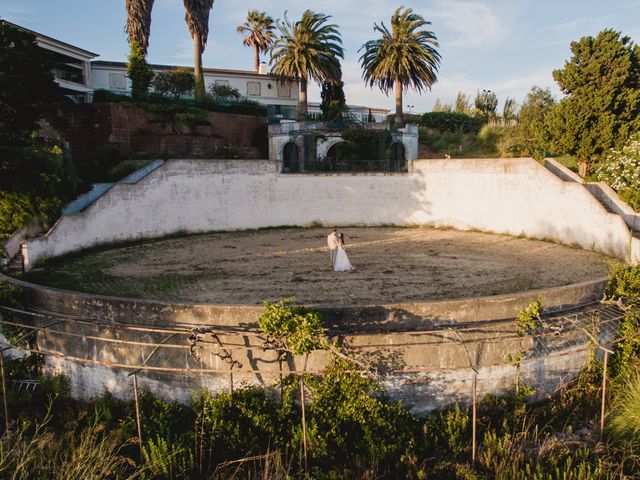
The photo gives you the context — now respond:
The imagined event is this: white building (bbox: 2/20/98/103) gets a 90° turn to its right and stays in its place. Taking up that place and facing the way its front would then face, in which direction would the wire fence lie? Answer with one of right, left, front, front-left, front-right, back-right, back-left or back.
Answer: front-left

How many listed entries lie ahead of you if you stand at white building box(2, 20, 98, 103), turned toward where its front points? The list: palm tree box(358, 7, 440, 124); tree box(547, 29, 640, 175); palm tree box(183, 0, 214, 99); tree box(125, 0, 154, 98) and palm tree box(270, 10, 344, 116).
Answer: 5

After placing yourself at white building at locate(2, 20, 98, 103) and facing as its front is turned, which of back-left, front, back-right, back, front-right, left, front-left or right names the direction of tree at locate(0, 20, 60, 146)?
front-right

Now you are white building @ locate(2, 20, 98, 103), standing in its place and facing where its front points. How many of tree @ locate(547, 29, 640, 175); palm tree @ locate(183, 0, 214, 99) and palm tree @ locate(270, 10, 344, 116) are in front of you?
3

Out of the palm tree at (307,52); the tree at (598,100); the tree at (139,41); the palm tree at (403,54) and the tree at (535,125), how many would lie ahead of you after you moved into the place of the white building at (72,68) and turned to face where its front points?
5

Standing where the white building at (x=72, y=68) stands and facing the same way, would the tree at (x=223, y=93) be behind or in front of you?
in front

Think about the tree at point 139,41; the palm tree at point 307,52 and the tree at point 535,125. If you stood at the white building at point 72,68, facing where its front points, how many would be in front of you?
3

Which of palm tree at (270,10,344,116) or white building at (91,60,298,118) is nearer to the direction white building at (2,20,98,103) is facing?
the palm tree

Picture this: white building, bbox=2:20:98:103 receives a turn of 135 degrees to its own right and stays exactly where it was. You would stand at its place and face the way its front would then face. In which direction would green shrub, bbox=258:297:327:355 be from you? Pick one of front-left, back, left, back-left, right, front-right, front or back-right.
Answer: left

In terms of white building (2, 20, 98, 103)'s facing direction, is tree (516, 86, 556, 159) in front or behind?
in front

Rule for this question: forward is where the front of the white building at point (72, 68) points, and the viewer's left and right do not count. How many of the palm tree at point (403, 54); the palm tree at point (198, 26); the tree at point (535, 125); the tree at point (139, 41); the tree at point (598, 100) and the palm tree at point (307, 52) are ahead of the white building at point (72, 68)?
6

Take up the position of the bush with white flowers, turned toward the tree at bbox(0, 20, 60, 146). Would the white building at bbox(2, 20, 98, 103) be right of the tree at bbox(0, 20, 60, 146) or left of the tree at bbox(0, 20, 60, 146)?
right

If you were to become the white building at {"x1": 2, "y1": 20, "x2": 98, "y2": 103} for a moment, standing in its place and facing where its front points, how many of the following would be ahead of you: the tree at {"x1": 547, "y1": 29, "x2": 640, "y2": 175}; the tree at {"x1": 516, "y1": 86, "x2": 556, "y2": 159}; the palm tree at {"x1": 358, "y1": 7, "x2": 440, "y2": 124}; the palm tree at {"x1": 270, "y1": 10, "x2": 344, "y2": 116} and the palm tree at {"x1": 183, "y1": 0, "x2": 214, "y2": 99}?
5

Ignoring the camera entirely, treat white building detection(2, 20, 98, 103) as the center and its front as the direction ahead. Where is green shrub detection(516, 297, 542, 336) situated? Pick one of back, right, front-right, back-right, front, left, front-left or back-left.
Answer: front-right

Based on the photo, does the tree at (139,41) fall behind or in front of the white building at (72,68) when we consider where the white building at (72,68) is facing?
in front

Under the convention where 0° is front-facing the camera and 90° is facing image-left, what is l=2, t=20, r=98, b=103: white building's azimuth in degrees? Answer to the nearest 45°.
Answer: approximately 315°
